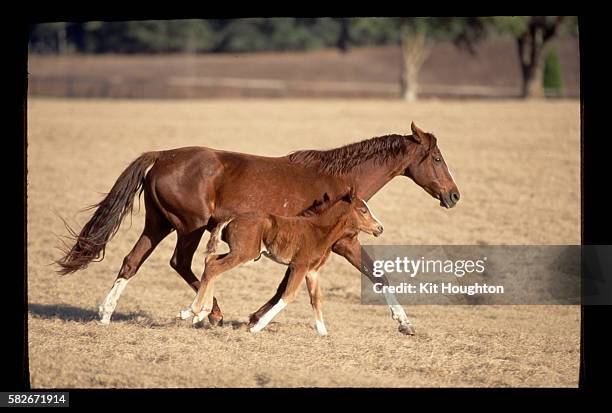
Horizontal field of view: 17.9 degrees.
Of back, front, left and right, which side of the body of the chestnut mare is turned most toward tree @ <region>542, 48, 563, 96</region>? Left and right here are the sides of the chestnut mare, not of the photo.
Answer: left

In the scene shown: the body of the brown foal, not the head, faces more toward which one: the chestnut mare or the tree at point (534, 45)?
the tree

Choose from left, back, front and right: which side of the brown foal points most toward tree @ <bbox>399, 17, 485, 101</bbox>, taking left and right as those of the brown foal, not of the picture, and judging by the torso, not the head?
left

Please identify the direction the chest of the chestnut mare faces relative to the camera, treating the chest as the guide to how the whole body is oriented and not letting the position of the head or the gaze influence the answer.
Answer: to the viewer's right

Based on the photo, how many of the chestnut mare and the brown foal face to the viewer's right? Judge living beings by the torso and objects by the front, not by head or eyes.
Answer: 2

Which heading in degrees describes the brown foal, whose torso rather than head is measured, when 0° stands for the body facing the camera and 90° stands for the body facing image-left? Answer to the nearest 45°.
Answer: approximately 270°
